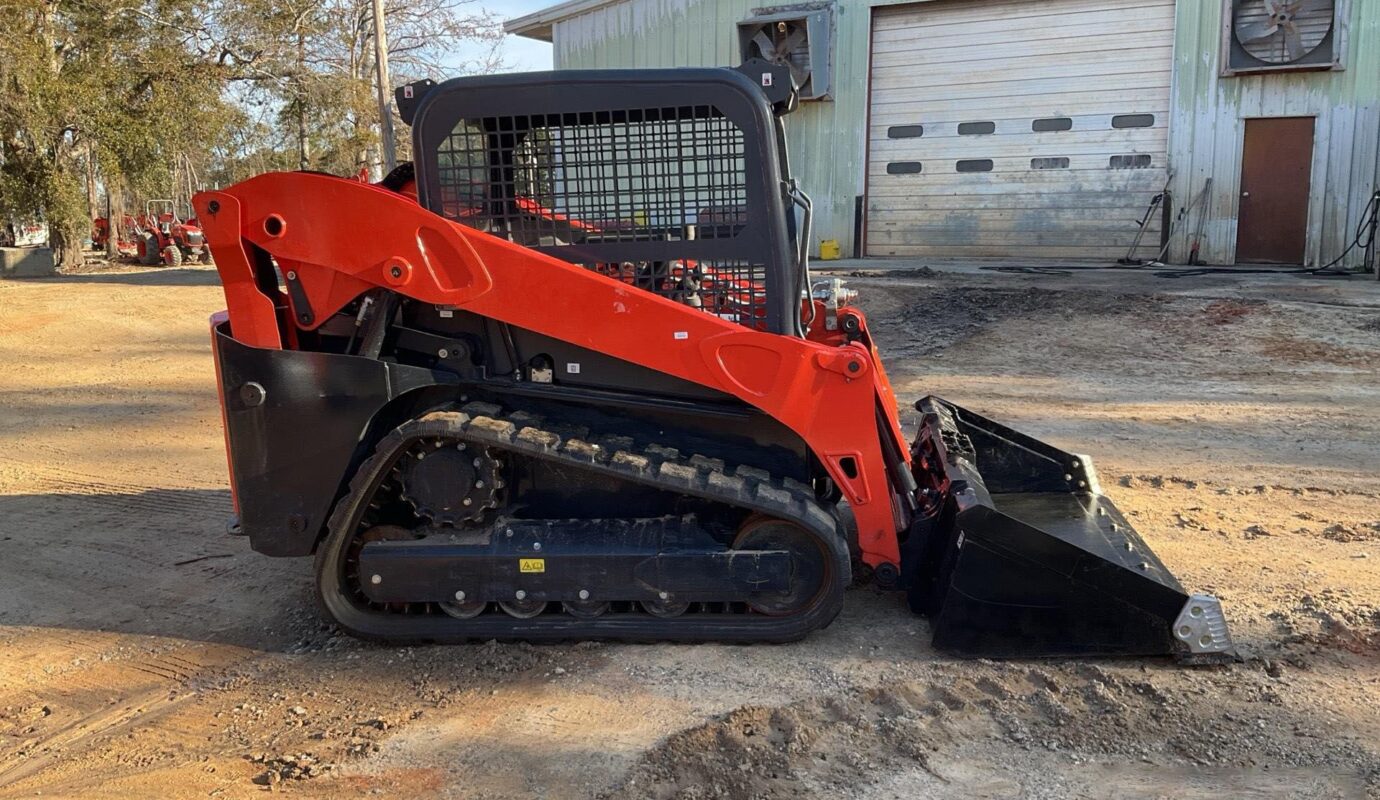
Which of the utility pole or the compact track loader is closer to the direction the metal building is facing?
the compact track loader

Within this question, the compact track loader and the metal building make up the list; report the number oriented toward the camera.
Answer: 1

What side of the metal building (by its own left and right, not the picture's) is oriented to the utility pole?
right

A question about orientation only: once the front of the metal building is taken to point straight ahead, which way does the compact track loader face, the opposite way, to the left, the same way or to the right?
to the left

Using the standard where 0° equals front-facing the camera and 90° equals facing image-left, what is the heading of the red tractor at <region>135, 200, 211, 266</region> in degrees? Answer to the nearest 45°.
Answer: approximately 315°

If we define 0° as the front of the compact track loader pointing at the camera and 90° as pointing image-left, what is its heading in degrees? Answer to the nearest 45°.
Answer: approximately 270°

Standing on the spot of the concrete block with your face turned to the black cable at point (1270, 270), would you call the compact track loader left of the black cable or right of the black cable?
right

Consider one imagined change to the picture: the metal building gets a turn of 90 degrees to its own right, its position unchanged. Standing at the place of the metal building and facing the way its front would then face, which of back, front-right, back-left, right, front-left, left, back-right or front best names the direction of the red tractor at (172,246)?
front

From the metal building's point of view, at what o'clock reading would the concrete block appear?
The concrete block is roughly at 3 o'clock from the metal building.

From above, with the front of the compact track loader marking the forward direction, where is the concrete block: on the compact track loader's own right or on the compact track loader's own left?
on the compact track loader's own left

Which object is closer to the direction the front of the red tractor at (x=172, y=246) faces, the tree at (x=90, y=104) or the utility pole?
the utility pole

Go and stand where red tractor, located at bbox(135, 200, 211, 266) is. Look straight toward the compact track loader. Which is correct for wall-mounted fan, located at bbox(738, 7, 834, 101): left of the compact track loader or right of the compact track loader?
left
